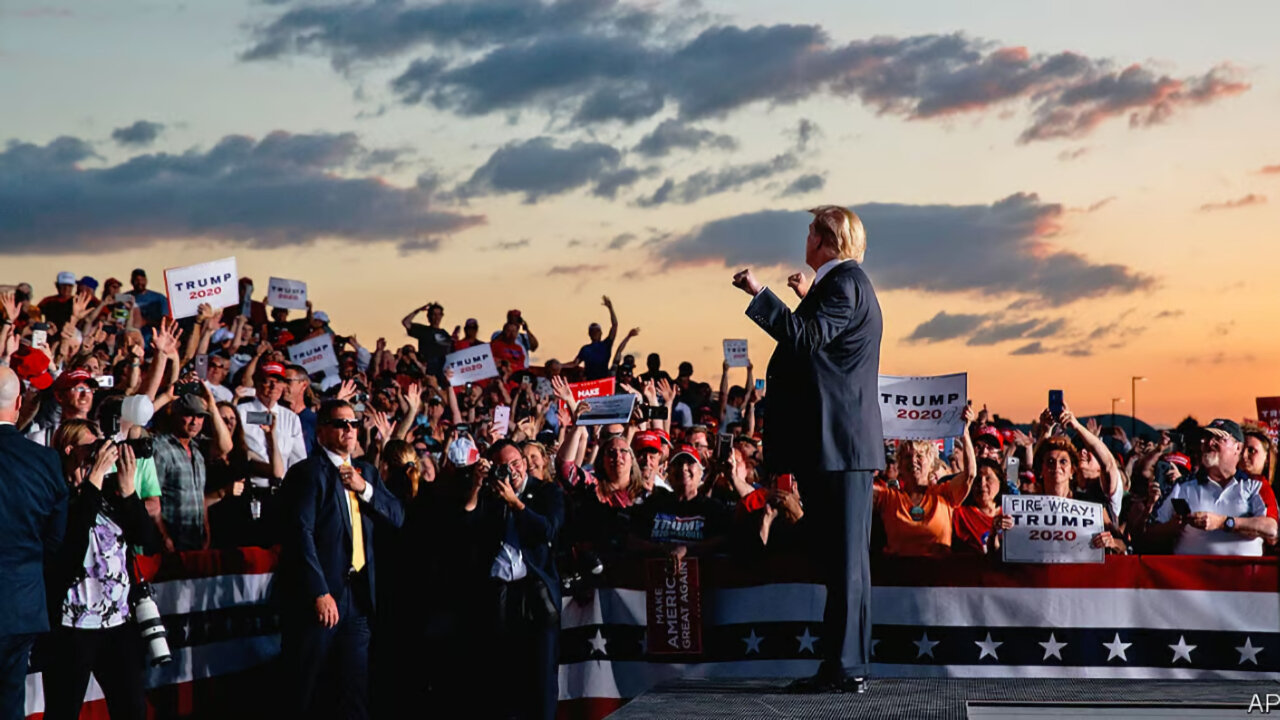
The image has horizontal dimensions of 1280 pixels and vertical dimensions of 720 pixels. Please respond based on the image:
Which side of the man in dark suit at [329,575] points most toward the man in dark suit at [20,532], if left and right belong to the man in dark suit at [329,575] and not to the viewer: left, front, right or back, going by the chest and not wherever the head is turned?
right

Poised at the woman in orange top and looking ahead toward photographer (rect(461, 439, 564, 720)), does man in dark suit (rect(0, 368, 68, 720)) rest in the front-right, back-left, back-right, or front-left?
front-left

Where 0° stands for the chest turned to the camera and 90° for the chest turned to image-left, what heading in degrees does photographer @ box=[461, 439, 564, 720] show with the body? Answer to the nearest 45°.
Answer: approximately 0°

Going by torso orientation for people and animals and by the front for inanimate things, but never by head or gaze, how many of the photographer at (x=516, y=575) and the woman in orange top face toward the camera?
2

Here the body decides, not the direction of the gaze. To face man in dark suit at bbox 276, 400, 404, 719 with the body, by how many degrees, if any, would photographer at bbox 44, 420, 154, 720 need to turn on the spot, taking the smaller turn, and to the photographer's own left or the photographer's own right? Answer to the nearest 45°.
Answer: approximately 90° to the photographer's own left

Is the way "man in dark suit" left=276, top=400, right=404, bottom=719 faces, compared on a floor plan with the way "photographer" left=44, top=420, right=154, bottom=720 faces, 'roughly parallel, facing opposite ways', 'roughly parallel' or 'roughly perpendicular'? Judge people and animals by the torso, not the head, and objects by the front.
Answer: roughly parallel

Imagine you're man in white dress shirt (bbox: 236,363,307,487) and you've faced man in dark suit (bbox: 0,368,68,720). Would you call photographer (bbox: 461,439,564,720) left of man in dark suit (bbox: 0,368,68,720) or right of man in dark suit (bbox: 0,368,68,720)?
left

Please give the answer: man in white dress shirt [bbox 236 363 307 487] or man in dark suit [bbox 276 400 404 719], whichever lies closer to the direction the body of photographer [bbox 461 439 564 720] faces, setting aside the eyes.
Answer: the man in dark suit

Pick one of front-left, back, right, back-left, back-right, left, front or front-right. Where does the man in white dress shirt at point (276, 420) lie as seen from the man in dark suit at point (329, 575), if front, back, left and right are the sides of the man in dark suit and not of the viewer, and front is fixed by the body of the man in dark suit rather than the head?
back-left

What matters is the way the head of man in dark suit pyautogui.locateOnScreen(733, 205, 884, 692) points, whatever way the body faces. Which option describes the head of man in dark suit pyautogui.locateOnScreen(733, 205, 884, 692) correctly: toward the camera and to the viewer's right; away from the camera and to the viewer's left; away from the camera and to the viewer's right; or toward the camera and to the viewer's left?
away from the camera and to the viewer's left

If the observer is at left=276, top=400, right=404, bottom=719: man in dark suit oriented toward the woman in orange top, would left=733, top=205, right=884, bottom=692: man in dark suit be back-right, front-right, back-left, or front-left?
front-right

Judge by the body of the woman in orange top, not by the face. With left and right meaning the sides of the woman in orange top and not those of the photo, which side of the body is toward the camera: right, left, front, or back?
front

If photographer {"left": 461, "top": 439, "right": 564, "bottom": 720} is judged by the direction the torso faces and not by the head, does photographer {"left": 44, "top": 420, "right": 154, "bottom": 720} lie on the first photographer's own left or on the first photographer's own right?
on the first photographer's own right

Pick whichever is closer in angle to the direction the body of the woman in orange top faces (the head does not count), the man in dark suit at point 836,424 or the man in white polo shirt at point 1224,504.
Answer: the man in dark suit

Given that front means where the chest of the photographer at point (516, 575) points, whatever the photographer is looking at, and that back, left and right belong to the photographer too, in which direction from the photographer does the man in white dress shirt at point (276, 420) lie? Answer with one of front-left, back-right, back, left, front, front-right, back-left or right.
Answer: back-right

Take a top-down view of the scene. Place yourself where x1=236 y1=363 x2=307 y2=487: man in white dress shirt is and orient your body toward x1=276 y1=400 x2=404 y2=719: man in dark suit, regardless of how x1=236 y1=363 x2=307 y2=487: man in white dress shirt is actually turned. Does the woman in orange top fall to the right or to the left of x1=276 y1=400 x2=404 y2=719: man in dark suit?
left

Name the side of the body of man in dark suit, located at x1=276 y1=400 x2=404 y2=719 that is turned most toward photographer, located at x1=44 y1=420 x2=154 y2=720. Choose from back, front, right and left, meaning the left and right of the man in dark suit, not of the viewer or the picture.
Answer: right
